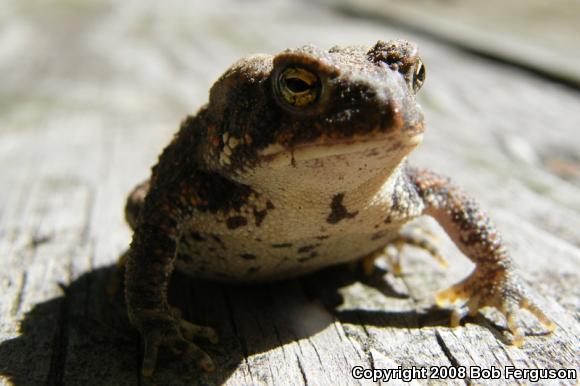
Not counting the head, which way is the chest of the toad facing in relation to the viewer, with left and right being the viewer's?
facing the viewer and to the right of the viewer
